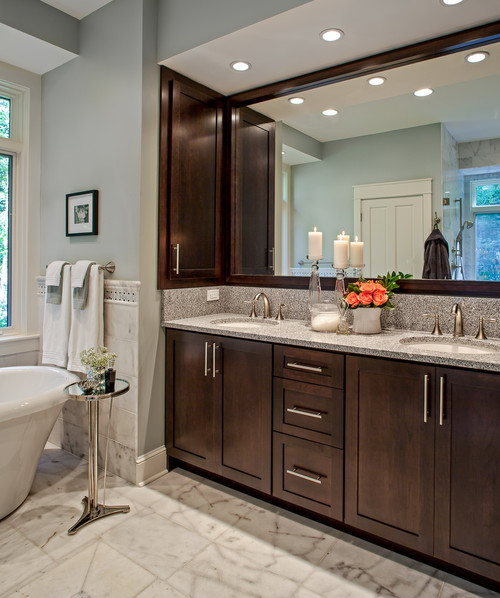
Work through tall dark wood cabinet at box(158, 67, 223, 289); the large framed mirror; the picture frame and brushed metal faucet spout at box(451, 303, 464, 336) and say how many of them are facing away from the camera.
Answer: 0

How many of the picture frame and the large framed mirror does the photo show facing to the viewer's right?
0

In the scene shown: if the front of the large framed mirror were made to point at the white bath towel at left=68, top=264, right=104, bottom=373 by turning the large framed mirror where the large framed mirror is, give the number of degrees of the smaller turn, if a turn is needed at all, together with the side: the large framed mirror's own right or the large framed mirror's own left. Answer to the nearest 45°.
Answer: approximately 45° to the large framed mirror's own right

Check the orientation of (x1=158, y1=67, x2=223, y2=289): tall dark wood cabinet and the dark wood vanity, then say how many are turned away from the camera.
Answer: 0

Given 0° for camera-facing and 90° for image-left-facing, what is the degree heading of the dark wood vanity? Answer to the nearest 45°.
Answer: approximately 45°

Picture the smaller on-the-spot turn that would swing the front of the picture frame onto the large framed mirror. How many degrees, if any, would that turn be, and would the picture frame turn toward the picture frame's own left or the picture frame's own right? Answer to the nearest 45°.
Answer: approximately 90° to the picture frame's own left

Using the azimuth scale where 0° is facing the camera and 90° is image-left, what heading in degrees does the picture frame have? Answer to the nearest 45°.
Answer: approximately 45°

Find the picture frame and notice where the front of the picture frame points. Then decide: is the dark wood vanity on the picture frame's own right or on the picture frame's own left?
on the picture frame's own left

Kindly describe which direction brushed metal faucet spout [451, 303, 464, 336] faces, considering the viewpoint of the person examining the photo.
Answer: facing the viewer and to the left of the viewer

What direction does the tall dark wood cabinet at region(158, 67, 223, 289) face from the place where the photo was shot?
facing the viewer and to the right of the viewer
